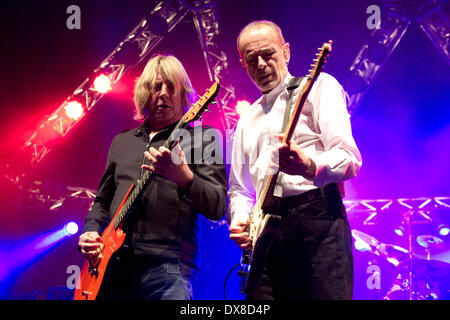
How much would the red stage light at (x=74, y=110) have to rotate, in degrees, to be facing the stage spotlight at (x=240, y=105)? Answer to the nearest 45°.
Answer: approximately 90° to its left

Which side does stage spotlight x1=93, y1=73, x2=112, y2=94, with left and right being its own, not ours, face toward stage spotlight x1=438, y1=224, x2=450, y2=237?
left

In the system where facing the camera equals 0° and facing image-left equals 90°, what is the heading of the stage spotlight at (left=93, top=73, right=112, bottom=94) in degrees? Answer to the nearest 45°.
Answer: approximately 0°

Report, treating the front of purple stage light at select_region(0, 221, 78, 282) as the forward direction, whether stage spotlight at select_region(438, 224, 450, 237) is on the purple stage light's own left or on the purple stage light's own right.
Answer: on the purple stage light's own left

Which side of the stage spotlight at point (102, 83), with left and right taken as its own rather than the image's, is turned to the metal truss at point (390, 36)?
left

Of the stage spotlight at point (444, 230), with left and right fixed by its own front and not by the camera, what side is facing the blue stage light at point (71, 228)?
right
